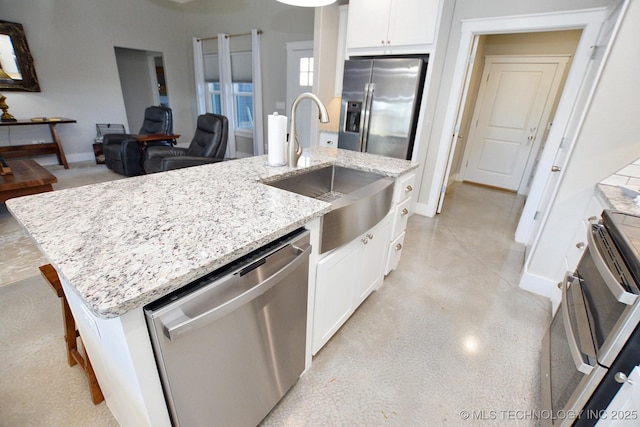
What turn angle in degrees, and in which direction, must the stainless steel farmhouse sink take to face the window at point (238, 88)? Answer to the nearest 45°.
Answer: approximately 180°

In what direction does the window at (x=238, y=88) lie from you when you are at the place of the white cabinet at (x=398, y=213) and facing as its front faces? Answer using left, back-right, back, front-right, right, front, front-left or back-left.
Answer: back

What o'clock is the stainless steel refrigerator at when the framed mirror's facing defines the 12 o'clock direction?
The stainless steel refrigerator is roughly at 11 o'clock from the framed mirror.

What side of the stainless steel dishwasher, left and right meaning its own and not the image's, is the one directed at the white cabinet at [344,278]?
left

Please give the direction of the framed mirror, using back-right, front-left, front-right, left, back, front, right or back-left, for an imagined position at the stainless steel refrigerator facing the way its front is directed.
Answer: front-right

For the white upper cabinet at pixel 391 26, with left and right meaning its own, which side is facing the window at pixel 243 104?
right

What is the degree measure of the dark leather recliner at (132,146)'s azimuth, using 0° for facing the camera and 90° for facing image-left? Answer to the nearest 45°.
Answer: approximately 45°

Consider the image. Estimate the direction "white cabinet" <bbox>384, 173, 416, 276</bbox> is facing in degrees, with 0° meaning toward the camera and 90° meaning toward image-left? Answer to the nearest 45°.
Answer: approximately 315°

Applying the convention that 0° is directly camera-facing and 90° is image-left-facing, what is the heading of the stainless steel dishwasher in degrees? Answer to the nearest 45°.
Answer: approximately 315°

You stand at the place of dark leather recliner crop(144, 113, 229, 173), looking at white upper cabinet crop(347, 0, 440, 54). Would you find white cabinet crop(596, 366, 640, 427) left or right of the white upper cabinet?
right

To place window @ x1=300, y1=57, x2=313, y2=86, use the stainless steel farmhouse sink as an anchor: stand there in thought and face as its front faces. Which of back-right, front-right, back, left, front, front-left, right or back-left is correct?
back-left

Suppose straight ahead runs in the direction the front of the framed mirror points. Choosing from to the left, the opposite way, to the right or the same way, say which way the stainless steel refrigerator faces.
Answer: to the right
